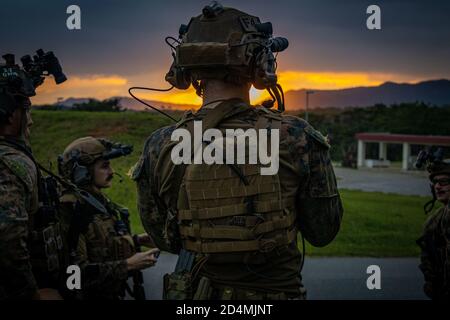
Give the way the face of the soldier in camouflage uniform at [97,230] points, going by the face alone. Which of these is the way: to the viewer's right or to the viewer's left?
to the viewer's right

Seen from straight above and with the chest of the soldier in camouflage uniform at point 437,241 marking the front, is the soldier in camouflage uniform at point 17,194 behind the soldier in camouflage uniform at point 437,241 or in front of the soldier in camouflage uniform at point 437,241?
in front

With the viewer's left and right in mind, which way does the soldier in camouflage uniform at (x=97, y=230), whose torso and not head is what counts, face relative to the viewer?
facing to the right of the viewer

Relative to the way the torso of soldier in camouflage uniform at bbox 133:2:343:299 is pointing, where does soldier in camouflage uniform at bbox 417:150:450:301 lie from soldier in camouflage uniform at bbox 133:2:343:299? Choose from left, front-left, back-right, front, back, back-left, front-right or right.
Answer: front-right

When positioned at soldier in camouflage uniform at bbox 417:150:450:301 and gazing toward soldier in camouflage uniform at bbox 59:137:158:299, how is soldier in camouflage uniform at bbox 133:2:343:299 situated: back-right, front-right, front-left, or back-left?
front-left

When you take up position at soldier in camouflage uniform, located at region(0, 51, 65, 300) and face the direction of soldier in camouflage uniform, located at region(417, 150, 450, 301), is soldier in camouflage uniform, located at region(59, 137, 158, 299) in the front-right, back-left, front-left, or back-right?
front-left

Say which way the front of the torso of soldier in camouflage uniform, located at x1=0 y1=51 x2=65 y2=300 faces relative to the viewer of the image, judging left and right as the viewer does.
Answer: facing to the right of the viewer

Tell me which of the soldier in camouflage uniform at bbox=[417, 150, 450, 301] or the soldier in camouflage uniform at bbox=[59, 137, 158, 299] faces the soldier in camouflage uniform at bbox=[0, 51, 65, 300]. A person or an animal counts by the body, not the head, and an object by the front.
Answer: the soldier in camouflage uniform at bbox=[417, 150, 450, 301]

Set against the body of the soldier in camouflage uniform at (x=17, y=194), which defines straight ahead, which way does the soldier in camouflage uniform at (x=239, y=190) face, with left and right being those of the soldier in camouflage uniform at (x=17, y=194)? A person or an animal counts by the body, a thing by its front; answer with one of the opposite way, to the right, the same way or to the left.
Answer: to the left

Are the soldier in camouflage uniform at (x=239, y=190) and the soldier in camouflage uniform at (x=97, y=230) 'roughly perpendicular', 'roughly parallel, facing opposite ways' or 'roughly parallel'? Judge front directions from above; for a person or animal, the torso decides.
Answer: roughly perpendicular

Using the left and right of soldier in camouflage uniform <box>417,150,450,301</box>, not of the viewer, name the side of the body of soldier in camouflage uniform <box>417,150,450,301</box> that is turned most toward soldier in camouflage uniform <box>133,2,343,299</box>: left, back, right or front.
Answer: front

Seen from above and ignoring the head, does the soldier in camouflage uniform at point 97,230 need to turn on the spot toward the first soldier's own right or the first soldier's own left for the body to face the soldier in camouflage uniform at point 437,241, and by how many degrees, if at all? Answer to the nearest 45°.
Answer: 0° — they already face them

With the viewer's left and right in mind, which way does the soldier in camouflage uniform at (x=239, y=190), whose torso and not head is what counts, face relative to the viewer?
facing away from the viewer

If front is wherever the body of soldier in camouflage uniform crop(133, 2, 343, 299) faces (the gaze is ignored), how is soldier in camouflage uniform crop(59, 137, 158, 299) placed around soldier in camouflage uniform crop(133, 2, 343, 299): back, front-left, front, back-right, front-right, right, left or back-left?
front-left
